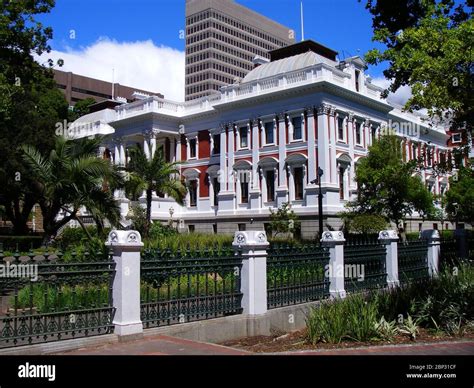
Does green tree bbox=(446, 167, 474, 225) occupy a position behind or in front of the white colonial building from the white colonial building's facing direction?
behind

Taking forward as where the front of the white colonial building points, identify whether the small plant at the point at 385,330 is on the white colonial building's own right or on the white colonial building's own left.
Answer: on the white colonial building's own left

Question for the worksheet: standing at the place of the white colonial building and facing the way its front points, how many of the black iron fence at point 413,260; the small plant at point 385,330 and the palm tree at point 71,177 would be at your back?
0

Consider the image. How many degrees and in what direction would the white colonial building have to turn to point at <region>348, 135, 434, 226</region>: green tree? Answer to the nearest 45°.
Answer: approximately 90° to its left

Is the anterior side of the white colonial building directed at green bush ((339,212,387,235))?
no

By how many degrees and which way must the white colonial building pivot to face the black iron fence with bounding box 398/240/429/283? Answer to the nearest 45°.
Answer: approximately 45° to its left

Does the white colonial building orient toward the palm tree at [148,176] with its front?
yes

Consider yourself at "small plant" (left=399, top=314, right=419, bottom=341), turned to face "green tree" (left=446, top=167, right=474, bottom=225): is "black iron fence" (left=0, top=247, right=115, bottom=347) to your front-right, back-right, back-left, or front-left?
back-left

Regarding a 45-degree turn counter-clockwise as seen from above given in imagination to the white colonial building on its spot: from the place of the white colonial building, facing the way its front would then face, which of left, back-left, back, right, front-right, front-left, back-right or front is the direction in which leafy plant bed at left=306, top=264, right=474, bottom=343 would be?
front

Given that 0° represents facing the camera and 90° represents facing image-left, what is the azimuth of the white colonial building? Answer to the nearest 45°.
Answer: approximately 45°

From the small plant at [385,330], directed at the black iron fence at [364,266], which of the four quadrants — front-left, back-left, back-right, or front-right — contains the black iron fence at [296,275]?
front-left

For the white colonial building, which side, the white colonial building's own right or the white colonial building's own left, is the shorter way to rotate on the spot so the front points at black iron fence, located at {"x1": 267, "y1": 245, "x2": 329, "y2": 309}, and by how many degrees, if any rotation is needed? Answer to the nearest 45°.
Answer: approximately 45° to the white colonial building's own left

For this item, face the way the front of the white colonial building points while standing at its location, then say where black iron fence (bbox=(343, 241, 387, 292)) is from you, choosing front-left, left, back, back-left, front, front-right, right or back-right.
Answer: front-left

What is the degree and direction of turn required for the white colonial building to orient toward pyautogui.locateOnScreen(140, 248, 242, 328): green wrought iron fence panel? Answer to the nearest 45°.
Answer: approximately 45° to its left

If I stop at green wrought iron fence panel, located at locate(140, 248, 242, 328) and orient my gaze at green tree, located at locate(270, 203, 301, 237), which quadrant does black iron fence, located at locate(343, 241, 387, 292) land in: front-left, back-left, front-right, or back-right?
front-right
